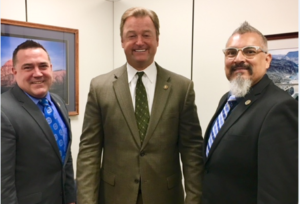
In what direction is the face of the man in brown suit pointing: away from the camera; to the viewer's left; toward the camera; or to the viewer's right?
toward the camera

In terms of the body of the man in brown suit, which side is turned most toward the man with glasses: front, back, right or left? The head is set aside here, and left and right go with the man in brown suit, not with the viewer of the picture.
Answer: left

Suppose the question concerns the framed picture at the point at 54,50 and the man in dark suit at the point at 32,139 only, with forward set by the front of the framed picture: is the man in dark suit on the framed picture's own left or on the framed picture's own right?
on the framed picture's own right

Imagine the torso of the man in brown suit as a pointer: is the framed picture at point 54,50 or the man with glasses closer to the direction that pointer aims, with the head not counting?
the man with glasses

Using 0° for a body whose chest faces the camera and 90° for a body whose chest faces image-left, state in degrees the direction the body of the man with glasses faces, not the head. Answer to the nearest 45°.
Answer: approximately 45°

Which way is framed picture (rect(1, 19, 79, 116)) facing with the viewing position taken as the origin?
facing the viewer and to the right of the viewer

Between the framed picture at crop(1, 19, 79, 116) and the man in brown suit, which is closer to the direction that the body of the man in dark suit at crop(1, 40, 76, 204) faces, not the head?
the man in brown suit

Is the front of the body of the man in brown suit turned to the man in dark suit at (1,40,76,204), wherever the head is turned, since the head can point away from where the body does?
no

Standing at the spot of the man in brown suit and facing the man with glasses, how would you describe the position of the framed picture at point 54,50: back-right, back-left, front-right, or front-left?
back-left

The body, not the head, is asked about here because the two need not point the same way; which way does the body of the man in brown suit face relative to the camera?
toward the camera

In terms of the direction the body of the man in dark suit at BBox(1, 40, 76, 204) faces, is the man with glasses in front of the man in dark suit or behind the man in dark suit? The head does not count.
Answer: in front

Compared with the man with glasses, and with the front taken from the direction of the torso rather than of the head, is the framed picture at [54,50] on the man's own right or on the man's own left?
on the man's own right
